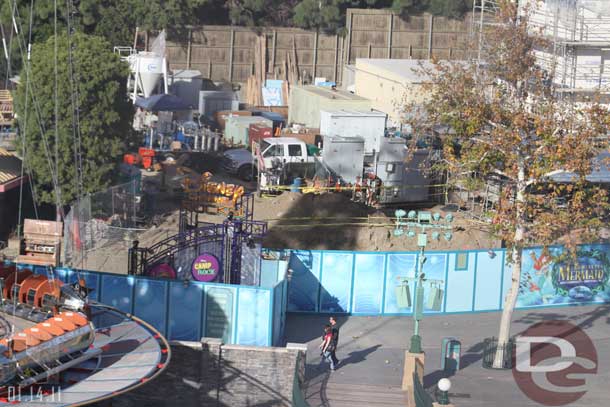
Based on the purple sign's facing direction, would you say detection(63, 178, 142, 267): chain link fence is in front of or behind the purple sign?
behind

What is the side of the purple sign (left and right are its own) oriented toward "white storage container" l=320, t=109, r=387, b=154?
back

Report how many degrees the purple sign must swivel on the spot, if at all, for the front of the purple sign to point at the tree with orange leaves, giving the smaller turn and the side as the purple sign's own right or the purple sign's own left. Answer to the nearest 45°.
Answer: approximately 90° to the purple sign's own left

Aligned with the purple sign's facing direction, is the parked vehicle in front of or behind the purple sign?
behind

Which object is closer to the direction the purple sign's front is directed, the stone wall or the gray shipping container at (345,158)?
the stone wall

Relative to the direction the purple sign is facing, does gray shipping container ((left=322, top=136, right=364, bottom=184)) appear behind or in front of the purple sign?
behind

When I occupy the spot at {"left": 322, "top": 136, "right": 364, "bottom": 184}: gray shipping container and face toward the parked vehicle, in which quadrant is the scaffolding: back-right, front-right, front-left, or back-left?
back-right

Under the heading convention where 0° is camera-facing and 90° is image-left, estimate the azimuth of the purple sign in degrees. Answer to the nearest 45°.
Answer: approximately 0°

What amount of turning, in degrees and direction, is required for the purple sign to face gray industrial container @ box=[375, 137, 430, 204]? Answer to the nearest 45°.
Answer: approximately 135° to its left

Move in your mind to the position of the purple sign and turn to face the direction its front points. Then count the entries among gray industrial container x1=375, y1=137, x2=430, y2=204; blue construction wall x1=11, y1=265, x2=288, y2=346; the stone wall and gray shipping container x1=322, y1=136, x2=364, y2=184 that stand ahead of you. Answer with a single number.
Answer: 2
